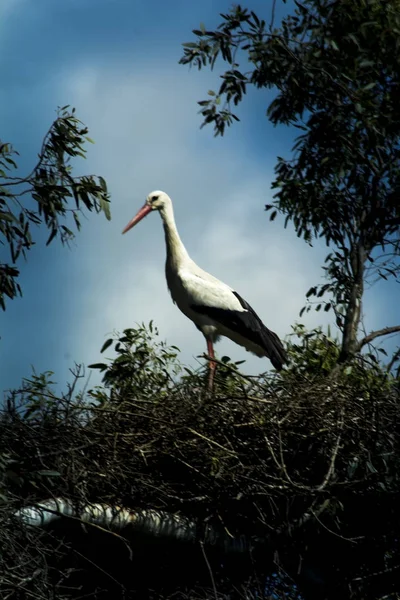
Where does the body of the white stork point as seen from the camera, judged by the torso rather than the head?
to the viewer's left

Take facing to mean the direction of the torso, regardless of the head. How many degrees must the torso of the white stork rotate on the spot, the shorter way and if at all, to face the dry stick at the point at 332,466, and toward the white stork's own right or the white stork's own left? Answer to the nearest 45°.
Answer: approximately 90° to the white stork's own left
